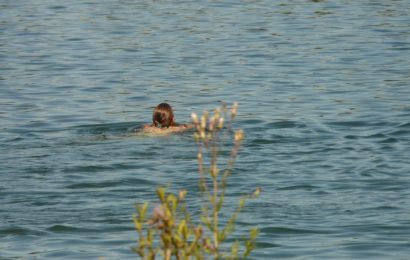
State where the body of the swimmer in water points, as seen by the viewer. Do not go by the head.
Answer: away from the camera
